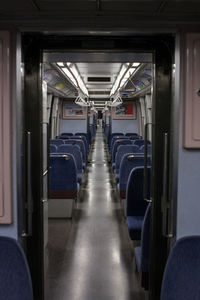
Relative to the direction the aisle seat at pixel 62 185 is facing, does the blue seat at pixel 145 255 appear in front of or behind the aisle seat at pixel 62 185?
behind

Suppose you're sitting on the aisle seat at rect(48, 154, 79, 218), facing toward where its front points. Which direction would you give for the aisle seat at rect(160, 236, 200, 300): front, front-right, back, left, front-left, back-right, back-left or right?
back

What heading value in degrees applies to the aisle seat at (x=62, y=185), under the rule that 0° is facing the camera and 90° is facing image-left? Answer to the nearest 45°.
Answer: approximately 180°

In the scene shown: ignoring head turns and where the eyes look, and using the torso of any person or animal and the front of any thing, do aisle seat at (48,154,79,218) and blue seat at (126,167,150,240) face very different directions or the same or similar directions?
very different directions
